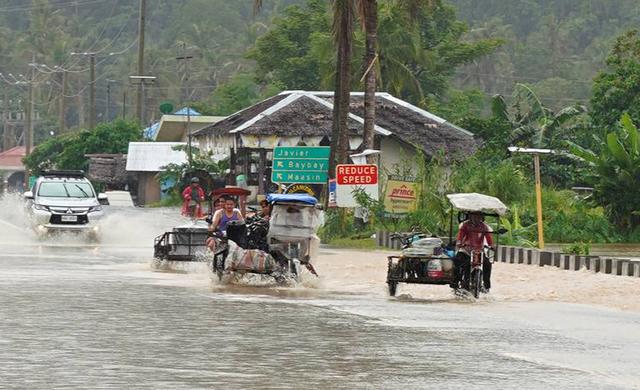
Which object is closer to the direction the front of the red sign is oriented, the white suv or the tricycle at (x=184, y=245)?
the tricycle

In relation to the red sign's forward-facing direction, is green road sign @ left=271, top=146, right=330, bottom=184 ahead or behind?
behind

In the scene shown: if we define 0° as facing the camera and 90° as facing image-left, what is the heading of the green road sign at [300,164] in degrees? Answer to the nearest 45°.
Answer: approximately 0°

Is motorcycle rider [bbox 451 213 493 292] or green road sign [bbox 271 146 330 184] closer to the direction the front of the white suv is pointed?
the motorcycle rider

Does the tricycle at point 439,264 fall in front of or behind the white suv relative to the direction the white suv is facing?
in front

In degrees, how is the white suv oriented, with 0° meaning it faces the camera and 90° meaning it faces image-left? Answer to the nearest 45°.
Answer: approximately 0°

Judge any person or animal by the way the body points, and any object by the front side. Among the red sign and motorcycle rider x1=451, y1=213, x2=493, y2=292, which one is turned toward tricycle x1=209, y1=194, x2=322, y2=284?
the red sign

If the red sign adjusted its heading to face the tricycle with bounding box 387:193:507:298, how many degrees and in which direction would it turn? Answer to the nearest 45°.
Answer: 0° — it already faces it
